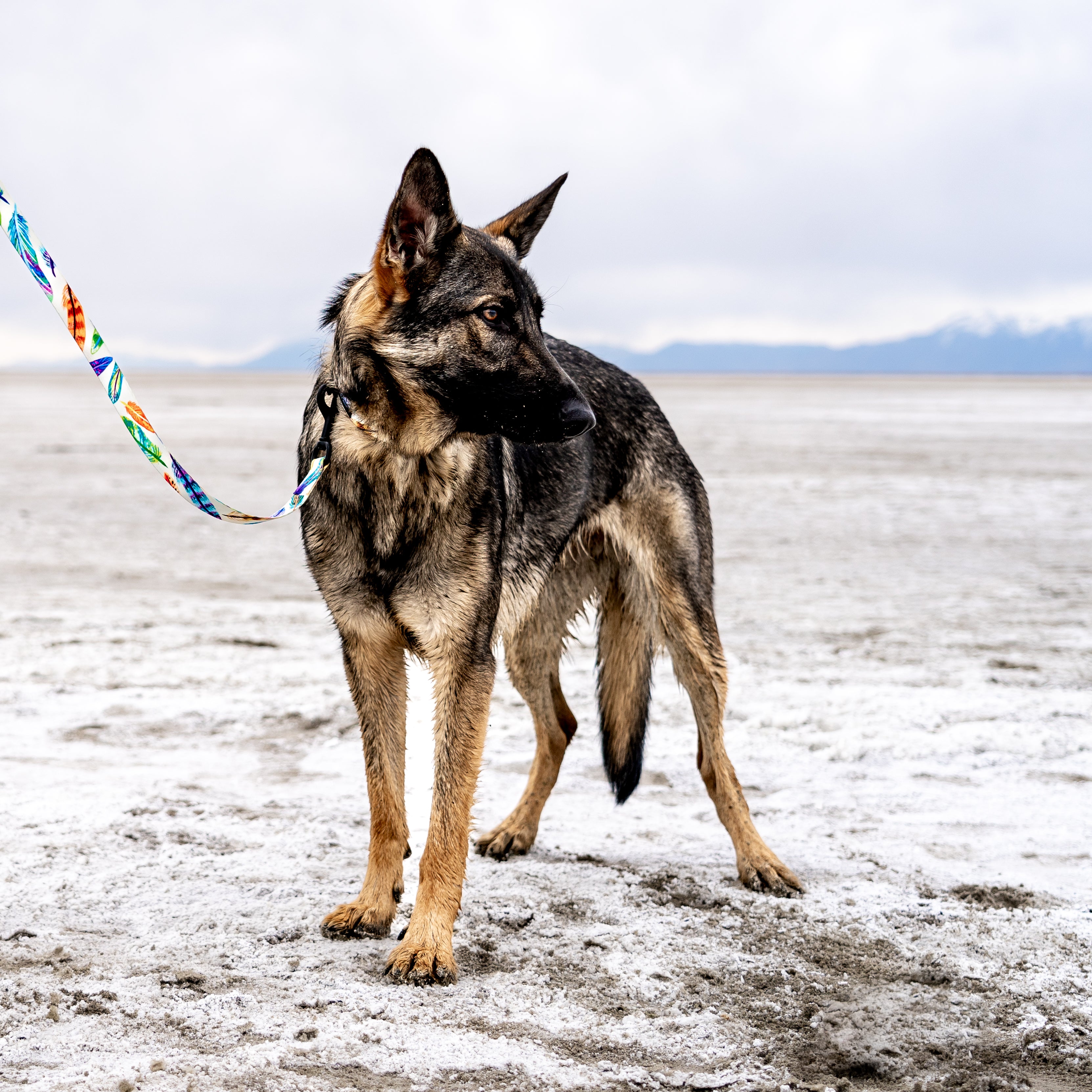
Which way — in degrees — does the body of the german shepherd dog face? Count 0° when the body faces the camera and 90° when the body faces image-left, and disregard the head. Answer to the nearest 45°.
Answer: approximately 45°
